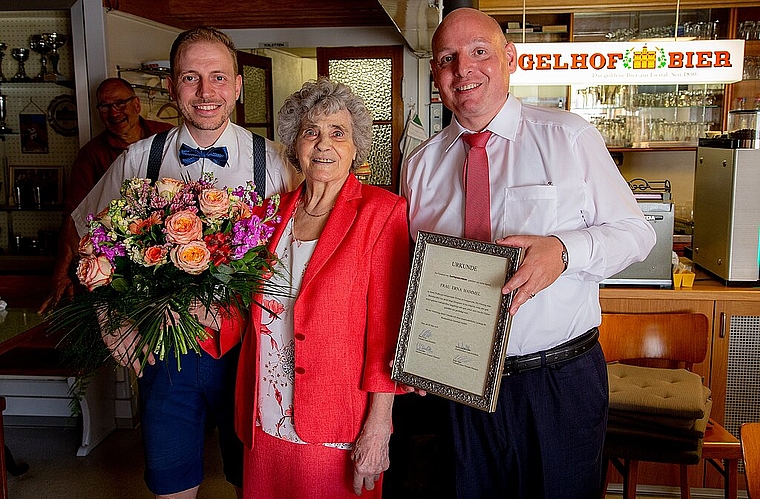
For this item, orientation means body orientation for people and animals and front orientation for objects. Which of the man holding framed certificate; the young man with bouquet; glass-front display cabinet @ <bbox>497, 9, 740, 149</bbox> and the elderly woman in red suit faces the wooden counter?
the glass-front display cabinet

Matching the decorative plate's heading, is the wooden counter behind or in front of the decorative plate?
in front

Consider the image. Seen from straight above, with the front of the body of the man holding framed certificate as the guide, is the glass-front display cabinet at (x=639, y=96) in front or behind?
behind

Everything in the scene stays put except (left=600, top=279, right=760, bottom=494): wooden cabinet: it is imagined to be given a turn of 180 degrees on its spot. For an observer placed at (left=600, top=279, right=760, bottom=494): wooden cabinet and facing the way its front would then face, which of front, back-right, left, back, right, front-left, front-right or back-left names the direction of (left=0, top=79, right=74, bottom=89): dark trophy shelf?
left

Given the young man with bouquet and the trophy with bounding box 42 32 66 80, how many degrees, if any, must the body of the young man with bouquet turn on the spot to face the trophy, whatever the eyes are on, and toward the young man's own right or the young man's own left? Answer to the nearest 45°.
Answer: approximately 180°

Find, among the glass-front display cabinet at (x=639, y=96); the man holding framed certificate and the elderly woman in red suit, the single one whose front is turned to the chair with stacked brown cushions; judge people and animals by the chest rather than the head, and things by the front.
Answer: the glass-front display cabinet

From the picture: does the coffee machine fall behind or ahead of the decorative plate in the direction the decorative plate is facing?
ahead

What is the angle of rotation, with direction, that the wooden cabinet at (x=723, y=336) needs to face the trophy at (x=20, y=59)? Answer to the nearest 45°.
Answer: approximately 90° to its right

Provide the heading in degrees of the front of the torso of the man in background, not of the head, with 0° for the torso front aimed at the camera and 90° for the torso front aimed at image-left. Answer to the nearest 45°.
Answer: approximately 0°

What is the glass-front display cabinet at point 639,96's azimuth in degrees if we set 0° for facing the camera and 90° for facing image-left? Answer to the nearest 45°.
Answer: approximately 0°
